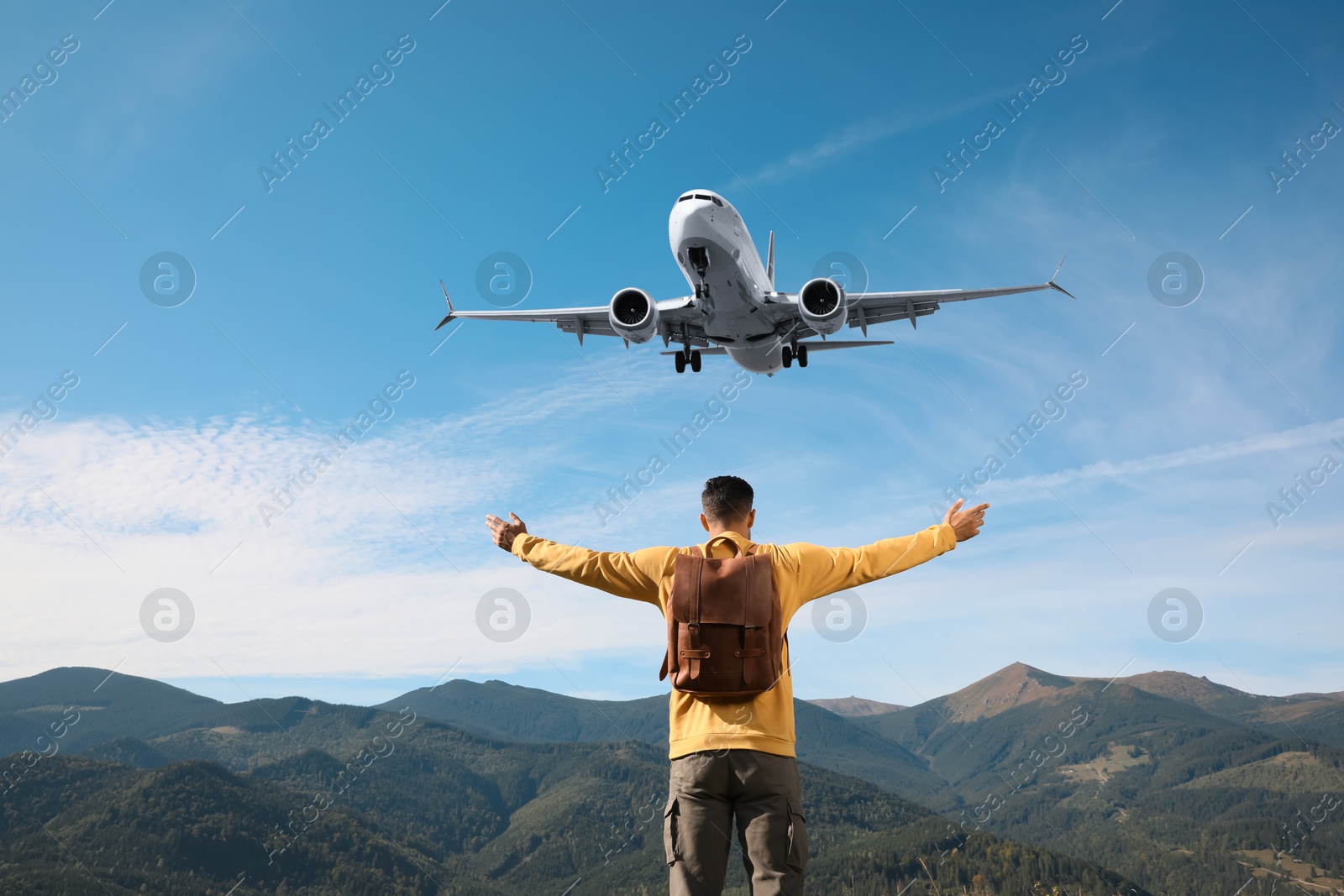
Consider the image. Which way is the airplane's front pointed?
toward the camera
